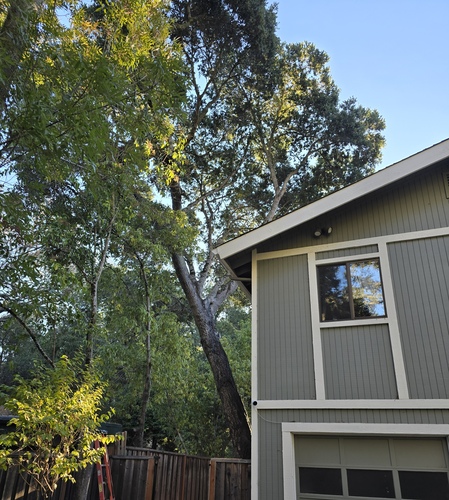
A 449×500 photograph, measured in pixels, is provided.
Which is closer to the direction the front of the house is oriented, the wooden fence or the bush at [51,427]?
the bush

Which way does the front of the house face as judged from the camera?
facing the viewer

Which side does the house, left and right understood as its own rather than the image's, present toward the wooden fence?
right

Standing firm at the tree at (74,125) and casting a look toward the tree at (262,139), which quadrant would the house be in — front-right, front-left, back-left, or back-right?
front-right

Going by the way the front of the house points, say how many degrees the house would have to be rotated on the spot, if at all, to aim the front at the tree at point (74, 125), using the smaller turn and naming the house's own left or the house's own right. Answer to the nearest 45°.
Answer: approximately 45° to the house's own right

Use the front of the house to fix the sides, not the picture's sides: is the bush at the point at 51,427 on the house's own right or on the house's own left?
on the house's own right
